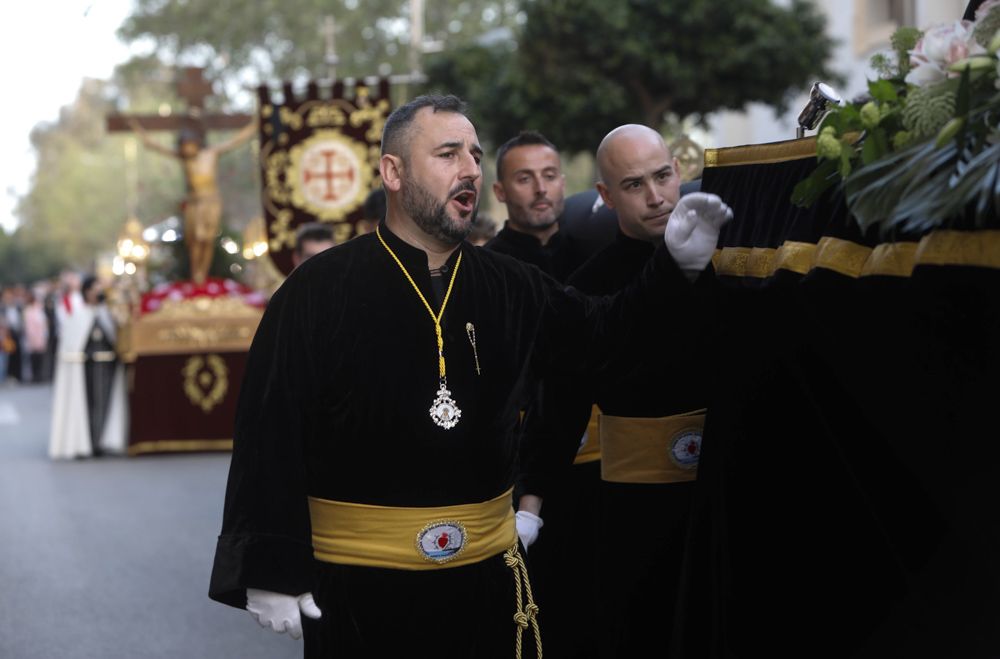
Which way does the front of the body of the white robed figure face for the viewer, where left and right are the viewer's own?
facing the viewer and to the right of the viewer

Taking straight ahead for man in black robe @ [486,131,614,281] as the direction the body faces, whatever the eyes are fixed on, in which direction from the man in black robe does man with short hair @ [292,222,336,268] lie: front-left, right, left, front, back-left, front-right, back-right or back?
back

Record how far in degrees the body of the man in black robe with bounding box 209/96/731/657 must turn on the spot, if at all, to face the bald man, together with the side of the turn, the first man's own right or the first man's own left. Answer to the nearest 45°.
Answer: approximately 90° to the first man's own left

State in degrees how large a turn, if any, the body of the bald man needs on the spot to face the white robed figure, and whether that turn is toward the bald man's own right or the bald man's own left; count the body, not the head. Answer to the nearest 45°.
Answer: approximately 180°

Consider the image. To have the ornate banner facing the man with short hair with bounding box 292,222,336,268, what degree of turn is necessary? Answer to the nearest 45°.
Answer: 0° — it already faces them

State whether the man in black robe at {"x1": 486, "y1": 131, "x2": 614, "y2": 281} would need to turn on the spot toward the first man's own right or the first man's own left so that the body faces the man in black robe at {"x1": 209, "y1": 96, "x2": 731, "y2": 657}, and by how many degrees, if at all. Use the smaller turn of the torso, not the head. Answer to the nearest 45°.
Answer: approximately 45° to the first man's own right

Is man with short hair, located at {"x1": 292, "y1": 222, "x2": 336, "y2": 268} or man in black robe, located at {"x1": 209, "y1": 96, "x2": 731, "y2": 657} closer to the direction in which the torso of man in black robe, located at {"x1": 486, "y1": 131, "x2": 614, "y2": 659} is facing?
the man in black robe

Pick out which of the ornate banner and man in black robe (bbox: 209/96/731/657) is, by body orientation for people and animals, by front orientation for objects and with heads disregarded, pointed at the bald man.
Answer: the ornate banner

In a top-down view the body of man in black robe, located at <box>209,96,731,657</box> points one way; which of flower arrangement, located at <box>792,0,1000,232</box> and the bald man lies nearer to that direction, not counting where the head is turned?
the flower arrangement
